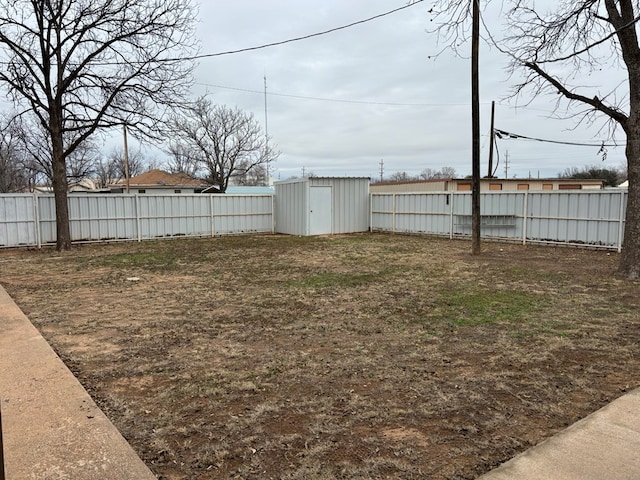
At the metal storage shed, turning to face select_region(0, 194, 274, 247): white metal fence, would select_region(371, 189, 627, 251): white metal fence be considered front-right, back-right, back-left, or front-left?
back-left

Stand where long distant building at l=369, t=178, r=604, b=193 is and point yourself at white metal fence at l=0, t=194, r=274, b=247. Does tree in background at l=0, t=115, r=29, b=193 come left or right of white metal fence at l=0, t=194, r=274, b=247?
right

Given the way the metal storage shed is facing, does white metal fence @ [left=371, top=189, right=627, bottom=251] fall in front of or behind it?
in front

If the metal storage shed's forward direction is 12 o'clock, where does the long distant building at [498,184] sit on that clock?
The long distant building is roughly at 9 o'clock from the metal storage shed.

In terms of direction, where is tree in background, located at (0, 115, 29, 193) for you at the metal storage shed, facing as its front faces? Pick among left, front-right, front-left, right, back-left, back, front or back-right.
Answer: back

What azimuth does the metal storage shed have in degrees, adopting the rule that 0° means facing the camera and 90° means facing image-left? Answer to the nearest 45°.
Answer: approximately 315°

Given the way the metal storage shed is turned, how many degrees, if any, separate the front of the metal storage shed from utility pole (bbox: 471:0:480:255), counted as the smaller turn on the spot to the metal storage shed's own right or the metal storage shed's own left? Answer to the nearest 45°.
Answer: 0° — it already faces it

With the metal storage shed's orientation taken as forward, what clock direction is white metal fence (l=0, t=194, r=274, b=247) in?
The white metal fence is roughly at 4 o'clock from the metal storage shed.

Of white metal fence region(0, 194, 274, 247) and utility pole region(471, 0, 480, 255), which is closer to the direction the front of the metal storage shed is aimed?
the utility pole

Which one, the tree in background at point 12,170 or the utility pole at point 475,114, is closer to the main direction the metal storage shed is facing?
the utility pole

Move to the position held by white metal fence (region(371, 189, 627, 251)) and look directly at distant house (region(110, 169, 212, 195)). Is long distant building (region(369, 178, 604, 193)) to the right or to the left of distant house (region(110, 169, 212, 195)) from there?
right

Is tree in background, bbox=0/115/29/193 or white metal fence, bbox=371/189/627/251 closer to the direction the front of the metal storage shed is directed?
the white metal fence
